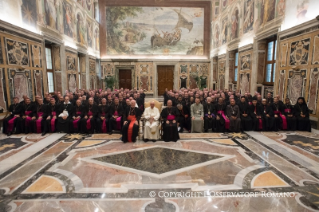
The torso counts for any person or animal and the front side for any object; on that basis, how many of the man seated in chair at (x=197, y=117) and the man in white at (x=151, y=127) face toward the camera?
2

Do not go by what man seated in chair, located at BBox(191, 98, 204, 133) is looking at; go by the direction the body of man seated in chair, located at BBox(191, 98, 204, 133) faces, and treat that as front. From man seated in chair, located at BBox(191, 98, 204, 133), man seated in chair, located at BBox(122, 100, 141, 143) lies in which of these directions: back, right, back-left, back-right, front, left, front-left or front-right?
front-right

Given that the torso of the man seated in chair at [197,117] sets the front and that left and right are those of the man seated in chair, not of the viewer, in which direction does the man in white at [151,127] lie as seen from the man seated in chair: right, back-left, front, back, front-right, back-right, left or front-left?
front-right

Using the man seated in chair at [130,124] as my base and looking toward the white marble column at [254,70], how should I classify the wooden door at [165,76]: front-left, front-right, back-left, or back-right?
front-left

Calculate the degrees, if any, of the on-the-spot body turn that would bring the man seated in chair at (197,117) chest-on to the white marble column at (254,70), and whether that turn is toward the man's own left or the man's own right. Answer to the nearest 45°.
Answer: approximately 135° to the man's own left

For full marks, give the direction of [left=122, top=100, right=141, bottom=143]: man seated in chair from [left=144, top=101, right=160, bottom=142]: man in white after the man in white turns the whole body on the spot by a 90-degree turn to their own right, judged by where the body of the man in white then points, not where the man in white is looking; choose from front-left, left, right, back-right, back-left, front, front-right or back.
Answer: front

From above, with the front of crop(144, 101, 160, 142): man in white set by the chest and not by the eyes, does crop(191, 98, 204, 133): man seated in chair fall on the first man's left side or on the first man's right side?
on the first man's left side

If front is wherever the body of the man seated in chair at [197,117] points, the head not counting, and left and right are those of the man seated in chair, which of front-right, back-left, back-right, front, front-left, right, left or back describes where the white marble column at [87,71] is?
back-right

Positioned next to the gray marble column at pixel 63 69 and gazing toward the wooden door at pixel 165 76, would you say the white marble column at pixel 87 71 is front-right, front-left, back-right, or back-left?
front-left

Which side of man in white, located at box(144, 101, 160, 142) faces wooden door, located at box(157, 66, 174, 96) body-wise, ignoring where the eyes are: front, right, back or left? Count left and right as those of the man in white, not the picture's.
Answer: back

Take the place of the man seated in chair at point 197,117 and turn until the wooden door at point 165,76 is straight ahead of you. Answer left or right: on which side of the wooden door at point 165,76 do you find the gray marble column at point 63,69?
left

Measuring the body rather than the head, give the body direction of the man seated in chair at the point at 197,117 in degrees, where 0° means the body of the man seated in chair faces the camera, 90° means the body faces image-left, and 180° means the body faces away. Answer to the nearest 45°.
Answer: approximately 0°

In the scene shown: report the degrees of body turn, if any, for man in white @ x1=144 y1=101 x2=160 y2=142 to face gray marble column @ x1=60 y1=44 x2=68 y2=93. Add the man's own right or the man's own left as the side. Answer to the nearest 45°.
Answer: approximately 135° to the man's own right

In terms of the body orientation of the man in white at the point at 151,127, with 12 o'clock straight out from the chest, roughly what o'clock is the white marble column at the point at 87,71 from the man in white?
The white marble column is roughly at 5 o'clock from the man in white.

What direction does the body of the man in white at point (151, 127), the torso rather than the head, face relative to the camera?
toward the camera

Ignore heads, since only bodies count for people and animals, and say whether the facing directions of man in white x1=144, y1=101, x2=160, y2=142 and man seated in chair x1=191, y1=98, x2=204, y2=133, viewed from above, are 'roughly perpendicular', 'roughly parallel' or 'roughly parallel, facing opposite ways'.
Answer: roughly parallel
